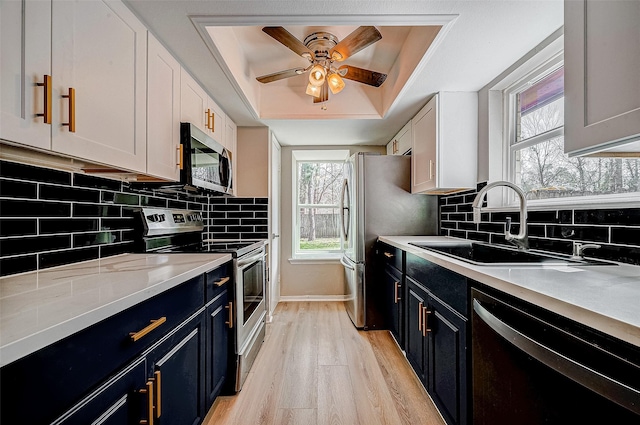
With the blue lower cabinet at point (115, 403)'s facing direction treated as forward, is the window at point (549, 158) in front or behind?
in front

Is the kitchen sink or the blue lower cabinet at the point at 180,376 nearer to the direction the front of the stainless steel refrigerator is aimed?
the blue lower cabinet

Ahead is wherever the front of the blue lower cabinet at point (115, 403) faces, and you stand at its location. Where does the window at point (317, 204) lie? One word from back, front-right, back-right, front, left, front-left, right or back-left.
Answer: left

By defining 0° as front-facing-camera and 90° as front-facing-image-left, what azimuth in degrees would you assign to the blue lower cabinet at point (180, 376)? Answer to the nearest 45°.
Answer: approximately 315°

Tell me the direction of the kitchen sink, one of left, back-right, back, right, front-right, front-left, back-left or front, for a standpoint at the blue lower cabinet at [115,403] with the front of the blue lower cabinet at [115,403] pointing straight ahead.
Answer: front-left

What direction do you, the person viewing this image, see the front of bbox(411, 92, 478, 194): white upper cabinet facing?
facing to the left of the viewer

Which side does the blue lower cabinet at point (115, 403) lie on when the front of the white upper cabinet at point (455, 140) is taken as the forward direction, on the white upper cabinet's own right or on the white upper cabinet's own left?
on the white upper cabinet's own left

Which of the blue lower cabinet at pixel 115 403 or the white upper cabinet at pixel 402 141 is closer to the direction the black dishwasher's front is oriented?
the blue lower cabinet

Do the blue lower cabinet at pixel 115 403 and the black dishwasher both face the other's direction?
yes

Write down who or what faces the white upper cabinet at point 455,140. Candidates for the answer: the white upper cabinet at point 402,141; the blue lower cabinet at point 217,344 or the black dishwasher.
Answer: the blue lower cabinet

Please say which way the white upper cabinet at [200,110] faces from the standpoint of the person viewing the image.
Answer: facing to the right of the viewer

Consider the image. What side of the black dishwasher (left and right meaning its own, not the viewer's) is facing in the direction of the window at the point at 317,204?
right

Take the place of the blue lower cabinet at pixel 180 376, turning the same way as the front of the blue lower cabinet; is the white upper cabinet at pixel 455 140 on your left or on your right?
on your left

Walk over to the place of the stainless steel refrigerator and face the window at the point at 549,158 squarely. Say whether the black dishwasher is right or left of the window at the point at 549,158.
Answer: right

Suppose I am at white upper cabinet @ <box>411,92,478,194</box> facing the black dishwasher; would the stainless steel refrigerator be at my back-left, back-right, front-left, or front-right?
back-right

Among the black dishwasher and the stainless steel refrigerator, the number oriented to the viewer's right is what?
0

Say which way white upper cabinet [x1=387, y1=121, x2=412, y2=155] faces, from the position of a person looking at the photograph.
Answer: facing to the left of the viewer
